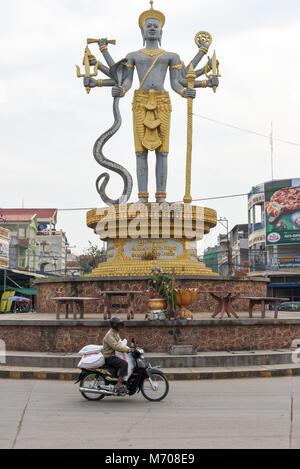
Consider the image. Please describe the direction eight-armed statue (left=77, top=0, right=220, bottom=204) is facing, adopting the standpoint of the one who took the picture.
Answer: facing the viewer

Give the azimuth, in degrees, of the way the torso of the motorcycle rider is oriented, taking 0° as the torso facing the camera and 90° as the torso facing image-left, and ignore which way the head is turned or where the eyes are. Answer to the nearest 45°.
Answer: approximately 270°

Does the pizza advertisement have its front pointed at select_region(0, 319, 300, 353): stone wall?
yes

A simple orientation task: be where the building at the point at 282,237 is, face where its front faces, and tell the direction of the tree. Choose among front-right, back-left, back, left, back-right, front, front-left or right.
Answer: front-right

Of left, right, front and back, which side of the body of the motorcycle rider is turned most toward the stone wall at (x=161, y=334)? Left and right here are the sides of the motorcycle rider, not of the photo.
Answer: left

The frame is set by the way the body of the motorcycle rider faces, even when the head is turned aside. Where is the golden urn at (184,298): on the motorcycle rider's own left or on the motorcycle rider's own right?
on the motorcycle rider's own left

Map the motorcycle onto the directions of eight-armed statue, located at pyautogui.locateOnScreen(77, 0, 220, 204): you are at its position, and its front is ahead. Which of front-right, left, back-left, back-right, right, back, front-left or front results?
front

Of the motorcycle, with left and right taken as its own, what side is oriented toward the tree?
left

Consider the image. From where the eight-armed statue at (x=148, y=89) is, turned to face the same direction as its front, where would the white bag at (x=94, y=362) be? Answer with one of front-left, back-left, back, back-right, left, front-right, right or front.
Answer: front

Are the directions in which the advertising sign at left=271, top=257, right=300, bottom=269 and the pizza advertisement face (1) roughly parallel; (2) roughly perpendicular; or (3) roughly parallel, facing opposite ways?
roughly parallel

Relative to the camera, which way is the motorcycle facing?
to the viewer's right

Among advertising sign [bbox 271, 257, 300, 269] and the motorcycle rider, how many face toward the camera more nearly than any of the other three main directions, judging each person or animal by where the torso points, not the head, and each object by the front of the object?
1

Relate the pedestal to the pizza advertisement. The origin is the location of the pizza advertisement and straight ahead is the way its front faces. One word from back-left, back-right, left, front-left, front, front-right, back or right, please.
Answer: front

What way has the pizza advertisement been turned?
toward the camera

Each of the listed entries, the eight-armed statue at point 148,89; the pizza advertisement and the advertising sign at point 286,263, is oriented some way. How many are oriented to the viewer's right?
0

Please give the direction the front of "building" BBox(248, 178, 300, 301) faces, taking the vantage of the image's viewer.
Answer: facing the viewer and to the left of the viewer
